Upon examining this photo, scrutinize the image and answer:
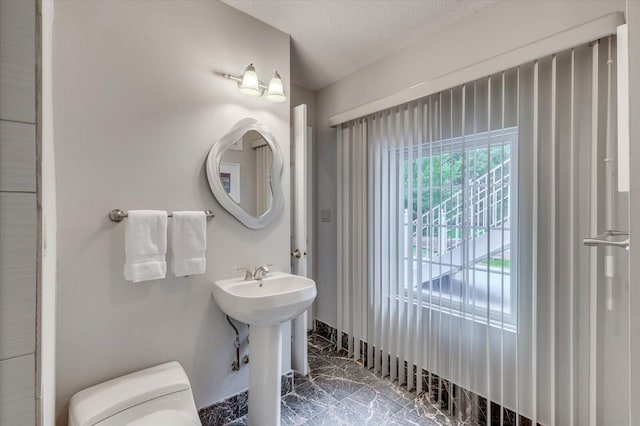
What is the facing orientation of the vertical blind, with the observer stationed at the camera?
facing the viewer and to the left of the viewer

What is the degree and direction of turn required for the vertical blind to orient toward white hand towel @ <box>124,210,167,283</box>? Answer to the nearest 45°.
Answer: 0° — it already faces it

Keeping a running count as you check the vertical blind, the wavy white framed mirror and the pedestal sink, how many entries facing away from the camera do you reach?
0

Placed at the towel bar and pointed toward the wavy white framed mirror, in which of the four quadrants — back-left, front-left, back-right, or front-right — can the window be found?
front-right

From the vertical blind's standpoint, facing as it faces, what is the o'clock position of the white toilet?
The white toilet is roughly at 12 o'clock from the vertical blind.

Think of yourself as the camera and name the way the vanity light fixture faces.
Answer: facing the viewer and to the right of the viewer

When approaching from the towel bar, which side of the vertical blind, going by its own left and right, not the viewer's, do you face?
front

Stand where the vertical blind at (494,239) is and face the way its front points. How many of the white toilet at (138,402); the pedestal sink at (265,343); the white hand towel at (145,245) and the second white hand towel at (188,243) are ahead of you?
4

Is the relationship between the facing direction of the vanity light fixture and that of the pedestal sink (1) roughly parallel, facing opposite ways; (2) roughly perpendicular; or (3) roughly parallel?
roughly parallel

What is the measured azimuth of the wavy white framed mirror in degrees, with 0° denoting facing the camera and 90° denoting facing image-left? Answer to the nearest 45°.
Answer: approximately 315°

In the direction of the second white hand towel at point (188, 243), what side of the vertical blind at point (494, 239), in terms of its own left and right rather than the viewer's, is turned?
front
